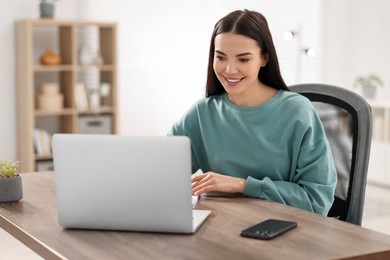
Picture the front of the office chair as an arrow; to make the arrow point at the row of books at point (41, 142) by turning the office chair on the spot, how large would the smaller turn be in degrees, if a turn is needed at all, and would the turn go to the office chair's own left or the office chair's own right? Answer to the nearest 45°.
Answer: approximately 90° to the office chair's own right

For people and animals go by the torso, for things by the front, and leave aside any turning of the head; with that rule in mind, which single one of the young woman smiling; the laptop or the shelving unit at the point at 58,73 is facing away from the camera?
the laptop

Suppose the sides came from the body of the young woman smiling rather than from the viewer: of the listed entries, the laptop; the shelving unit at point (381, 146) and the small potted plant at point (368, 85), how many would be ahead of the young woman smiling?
1

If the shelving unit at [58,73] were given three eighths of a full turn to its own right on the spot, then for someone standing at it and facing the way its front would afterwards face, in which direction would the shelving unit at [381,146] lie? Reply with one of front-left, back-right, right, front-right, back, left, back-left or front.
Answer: back

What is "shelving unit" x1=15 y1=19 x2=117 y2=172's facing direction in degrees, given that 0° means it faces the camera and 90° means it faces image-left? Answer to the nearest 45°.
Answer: approximately 315°

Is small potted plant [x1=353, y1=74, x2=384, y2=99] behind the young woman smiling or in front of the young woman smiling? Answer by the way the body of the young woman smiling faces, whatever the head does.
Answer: behind

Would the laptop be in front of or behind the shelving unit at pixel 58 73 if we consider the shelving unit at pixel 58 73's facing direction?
in front

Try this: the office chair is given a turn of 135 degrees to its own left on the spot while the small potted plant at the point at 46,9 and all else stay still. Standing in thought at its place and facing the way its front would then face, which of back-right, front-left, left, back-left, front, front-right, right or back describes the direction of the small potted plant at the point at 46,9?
back-left

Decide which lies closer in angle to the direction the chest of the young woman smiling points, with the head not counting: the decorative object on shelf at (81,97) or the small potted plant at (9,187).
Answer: the small potted plant

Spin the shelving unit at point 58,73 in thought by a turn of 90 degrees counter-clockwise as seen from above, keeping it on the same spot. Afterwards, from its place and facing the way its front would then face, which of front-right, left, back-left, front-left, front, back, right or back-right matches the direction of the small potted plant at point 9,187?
back-right

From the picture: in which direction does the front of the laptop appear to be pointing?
away from the camera

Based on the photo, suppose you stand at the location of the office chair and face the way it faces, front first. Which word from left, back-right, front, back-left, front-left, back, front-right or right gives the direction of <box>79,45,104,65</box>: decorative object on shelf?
right

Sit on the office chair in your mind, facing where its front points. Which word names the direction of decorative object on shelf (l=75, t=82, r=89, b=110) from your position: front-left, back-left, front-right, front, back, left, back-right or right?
right

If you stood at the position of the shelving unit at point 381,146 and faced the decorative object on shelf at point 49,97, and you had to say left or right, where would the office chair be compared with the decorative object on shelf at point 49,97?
left

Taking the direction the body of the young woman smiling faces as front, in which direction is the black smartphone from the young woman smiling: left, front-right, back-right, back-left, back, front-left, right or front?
front-left
